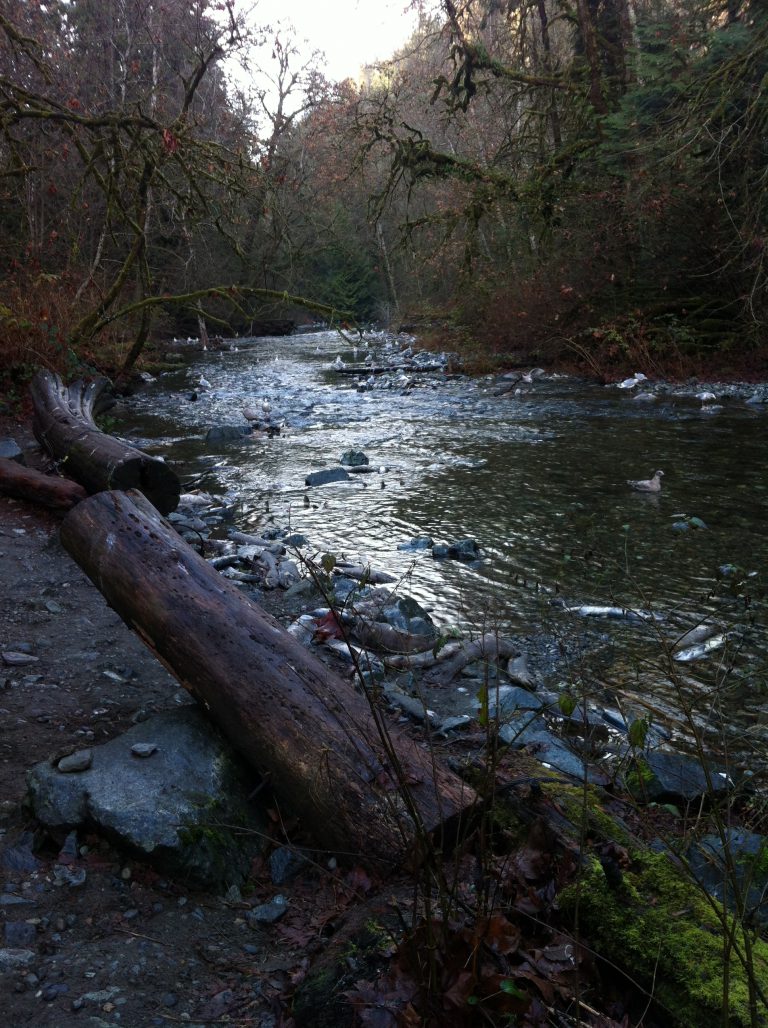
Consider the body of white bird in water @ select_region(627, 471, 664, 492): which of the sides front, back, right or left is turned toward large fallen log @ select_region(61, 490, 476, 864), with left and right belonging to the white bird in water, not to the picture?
right

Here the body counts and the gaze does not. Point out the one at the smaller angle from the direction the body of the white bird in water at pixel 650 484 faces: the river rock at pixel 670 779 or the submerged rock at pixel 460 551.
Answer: the river rock

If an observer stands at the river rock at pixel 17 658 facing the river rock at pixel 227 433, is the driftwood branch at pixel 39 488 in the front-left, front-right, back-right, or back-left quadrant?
front-left

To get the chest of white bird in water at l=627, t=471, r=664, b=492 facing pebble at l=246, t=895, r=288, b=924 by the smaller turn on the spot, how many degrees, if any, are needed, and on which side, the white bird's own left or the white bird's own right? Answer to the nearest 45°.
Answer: approximately 90° to the white bird's own right

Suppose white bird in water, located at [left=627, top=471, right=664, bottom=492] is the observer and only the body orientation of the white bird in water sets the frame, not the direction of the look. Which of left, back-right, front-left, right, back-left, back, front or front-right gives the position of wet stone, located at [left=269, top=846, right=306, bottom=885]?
right

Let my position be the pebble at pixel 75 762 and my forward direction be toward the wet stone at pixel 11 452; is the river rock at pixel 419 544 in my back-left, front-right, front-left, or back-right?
front-right

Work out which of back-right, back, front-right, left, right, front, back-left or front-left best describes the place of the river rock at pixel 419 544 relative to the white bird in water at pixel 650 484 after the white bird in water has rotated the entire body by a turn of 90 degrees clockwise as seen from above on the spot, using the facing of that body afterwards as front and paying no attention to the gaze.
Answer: front-right

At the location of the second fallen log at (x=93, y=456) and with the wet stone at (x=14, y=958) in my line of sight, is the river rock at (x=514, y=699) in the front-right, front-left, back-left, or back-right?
front-left

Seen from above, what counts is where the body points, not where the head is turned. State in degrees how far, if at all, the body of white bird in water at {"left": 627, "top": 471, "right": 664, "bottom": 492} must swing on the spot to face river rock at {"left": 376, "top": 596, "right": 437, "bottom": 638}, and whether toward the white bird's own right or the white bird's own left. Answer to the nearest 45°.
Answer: approximately 90° to the white bird's own right

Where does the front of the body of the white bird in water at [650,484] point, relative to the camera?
to the viewer's right

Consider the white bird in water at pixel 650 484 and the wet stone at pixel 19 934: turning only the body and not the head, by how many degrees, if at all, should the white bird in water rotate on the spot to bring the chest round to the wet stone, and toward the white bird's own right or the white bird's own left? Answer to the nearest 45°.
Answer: approximately 90° to the white bird's own right
